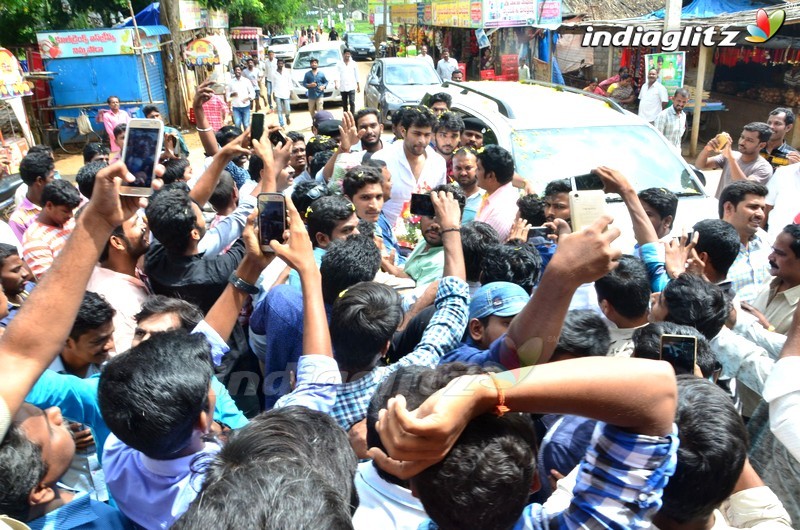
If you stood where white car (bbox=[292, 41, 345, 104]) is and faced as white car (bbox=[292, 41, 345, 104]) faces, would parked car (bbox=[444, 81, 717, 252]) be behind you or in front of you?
in front

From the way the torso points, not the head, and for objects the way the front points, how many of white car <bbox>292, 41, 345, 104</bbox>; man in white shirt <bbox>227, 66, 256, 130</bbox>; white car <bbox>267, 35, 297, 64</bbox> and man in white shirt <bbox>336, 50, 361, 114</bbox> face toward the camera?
4

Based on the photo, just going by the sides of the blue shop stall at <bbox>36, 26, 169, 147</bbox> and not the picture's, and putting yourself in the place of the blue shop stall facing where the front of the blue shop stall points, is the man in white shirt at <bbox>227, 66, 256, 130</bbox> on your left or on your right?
on your left

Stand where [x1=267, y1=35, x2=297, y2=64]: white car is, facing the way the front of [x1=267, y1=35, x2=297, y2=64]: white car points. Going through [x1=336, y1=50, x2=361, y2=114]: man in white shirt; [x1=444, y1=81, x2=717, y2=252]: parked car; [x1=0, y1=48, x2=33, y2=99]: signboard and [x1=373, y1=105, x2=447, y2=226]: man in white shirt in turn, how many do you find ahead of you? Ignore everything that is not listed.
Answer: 4

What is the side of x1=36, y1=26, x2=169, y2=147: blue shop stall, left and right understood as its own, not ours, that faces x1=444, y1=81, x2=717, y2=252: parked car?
front

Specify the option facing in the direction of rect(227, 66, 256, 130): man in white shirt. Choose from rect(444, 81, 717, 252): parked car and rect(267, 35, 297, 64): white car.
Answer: the white car

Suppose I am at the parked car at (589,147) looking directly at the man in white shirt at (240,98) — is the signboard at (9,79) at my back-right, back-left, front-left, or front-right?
front-left

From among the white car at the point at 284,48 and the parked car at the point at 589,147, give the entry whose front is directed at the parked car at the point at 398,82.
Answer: the white car

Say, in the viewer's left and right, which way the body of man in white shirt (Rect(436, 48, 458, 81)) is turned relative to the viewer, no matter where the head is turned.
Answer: facing the viewer

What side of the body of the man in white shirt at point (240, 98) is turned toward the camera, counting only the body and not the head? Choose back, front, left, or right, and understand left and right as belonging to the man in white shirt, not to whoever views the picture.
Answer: front

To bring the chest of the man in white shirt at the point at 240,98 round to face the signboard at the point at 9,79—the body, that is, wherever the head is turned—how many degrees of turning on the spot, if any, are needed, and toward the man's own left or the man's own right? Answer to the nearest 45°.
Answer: approximately 45° to the man's own right

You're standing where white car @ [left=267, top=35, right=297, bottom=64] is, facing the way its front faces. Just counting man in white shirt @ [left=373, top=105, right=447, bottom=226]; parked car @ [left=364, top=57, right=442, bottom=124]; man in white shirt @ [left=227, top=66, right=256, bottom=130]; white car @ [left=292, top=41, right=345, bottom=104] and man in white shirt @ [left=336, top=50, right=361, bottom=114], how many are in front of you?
5

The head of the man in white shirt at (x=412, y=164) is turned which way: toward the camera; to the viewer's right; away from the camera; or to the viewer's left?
toward the camera

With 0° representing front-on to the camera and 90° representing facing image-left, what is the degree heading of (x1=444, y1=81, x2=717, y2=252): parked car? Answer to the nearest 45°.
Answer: approximately 315°

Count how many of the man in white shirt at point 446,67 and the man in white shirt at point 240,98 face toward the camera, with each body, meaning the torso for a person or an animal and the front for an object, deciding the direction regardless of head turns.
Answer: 2

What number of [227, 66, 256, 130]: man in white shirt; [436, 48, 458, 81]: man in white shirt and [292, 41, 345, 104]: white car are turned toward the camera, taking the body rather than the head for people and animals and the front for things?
3
